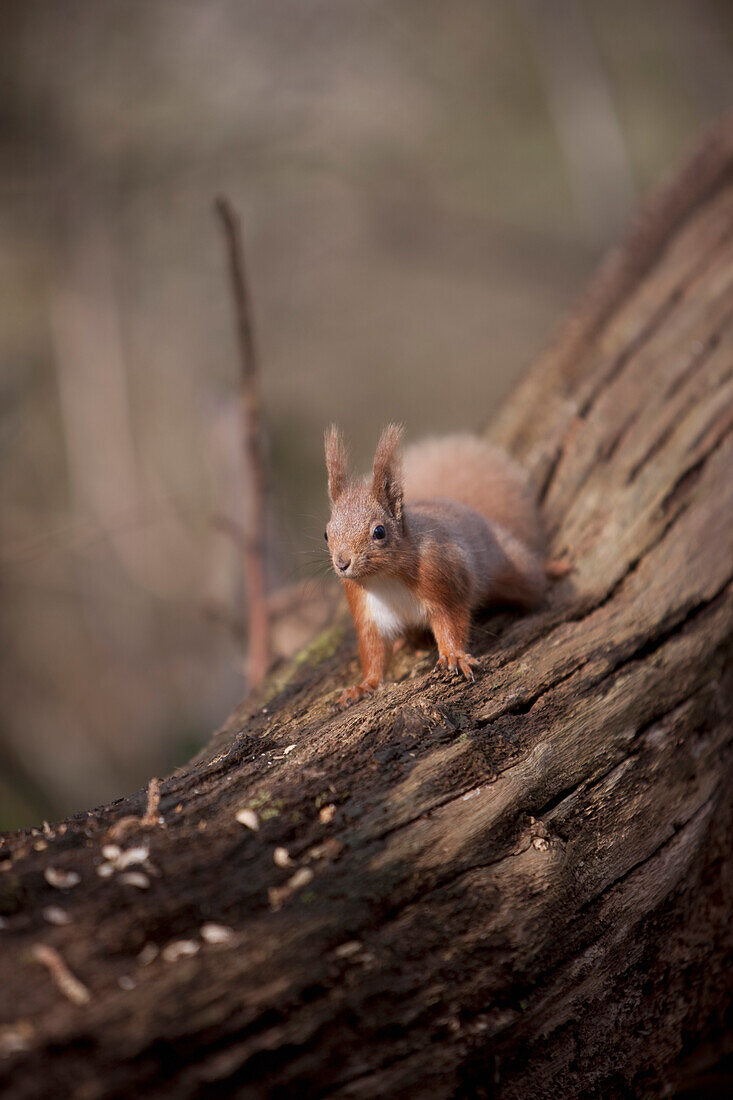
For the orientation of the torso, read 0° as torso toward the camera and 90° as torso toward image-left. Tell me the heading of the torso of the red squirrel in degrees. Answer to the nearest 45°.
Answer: approximately 45°

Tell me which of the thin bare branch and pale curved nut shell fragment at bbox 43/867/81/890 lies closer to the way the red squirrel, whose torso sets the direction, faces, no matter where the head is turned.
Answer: the pale curved nut shell fragment

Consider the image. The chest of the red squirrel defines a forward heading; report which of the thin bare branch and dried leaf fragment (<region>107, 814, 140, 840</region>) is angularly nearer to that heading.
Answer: the dried leaf fragment

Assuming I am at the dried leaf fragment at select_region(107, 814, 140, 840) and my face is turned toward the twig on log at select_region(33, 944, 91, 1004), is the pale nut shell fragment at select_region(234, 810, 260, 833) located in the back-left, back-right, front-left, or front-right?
back-left
